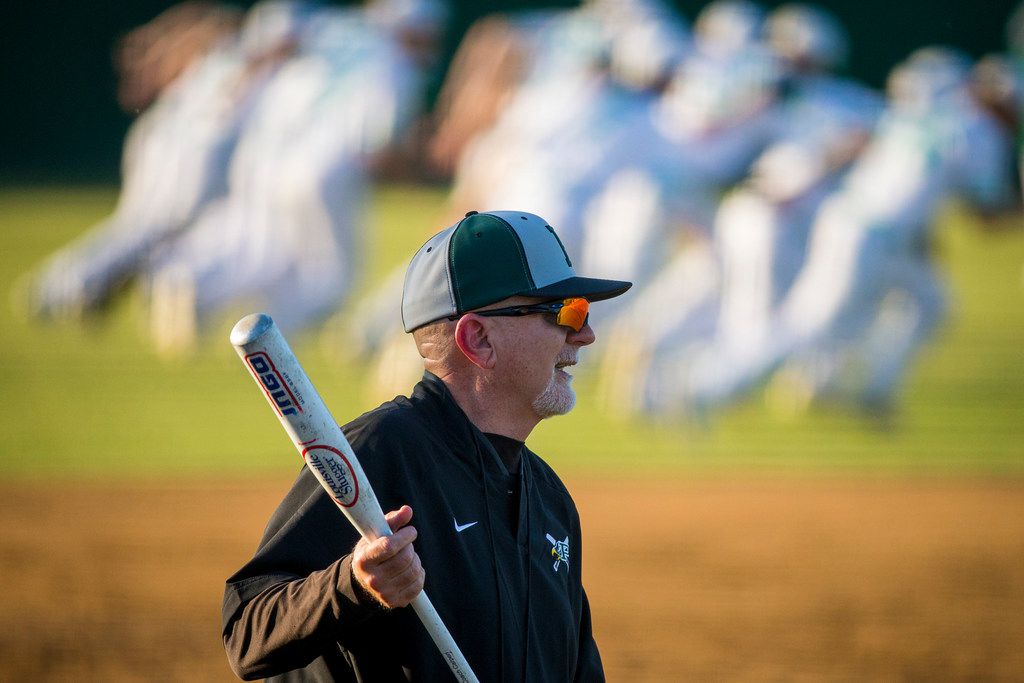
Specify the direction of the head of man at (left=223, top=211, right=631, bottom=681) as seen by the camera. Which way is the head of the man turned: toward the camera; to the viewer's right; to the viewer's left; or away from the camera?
to the viewer's right

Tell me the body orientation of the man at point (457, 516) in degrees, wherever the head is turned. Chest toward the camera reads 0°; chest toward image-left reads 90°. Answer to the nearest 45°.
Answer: approximately 315°

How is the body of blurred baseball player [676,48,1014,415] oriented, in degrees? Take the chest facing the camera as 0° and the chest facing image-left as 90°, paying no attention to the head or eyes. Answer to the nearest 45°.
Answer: approximately 270°

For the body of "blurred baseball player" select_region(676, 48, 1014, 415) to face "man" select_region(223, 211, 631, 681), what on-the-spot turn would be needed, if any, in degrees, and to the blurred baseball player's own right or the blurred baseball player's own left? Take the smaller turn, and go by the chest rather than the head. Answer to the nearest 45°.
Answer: approximately 90° to the blurred baseball player's own right

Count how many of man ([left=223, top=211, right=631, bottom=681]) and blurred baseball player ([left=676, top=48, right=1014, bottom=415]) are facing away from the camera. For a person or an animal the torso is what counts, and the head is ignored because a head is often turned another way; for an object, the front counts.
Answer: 0

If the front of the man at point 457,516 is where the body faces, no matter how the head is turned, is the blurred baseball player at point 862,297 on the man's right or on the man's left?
on the man's left
